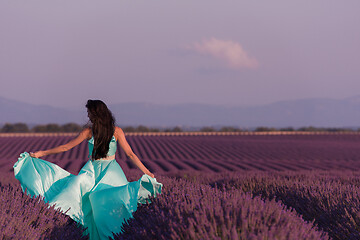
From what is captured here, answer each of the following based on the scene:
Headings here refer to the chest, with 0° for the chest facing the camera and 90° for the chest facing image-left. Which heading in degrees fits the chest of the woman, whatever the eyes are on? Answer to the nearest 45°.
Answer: approximately 180°

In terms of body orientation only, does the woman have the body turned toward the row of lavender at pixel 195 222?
no
